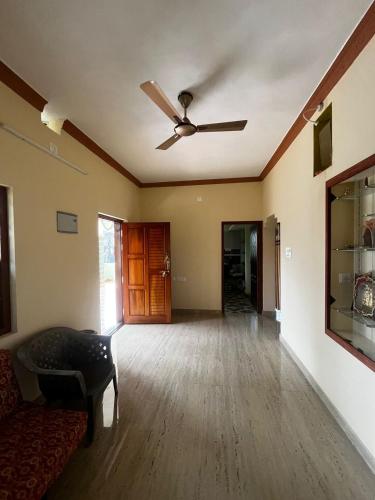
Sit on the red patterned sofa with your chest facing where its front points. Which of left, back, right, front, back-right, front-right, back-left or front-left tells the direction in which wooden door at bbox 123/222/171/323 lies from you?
left

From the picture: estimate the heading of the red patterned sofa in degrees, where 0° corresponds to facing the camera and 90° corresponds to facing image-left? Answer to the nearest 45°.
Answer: approximately 315°

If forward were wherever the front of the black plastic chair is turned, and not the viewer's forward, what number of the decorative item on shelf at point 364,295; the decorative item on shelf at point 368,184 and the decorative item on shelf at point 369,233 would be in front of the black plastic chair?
3

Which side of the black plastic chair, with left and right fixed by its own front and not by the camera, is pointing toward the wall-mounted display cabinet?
front

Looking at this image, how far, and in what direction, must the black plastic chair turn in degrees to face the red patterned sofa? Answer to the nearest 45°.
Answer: approximately 45° to its right

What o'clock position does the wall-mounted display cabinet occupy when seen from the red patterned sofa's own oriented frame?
The wall-mounted display cabinet is roughly at 11 o'clock from the red patterned sofa.

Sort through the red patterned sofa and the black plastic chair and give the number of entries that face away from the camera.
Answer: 0

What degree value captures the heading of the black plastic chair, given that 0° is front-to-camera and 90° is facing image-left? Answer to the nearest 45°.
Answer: approximately 315°

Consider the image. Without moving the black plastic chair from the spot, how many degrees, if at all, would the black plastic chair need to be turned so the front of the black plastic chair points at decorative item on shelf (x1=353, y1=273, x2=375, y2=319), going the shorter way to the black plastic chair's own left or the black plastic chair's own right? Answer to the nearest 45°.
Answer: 0° — it already faces it

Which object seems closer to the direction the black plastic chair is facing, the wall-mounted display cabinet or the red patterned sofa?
the wall-mounted display cabinet

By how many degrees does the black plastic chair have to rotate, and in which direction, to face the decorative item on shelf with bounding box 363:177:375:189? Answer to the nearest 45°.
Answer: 0° — it already faces it
